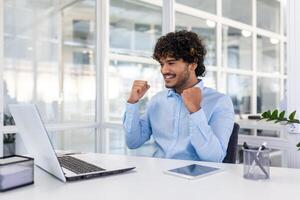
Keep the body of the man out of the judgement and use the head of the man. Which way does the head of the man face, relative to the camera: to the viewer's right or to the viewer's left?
to the viewer's left

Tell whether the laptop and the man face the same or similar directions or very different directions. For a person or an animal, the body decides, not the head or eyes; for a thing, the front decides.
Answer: very different directions

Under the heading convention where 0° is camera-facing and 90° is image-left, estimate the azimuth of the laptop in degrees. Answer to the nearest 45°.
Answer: approximately 225°
